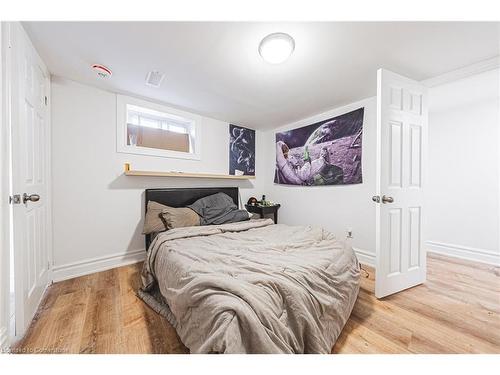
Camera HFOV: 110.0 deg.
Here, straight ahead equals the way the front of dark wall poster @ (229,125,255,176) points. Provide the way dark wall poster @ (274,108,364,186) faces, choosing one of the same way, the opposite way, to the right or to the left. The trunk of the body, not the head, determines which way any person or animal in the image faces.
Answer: to the right

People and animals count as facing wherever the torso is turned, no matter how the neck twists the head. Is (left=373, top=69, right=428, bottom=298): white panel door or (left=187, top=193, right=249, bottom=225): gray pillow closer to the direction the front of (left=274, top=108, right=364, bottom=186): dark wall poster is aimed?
the gray pillow

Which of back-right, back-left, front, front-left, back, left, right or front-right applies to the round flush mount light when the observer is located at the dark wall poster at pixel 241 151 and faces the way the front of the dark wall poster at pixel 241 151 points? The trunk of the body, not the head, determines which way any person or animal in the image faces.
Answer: front-right

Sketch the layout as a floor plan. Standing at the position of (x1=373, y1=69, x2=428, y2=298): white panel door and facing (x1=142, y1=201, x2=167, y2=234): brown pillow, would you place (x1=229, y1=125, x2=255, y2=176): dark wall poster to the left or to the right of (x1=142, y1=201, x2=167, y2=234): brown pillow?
right

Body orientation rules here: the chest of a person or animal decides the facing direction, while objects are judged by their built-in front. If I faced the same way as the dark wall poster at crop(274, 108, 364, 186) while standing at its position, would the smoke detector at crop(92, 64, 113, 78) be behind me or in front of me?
in front

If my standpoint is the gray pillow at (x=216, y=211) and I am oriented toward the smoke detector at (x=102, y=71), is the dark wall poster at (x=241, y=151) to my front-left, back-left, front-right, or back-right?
back-right

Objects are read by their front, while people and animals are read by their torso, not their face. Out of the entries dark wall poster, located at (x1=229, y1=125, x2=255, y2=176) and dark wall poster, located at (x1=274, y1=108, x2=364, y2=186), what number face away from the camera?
0

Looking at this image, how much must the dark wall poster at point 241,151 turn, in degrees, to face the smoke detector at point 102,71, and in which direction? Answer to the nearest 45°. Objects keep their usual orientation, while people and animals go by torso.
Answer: approximately 90° to its right

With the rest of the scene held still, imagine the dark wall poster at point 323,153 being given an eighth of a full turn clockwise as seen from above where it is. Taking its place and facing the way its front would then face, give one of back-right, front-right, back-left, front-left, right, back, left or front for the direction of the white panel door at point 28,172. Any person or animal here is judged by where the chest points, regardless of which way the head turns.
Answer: front-left

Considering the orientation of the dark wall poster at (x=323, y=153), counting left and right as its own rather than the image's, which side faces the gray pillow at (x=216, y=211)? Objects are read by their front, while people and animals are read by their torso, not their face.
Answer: front

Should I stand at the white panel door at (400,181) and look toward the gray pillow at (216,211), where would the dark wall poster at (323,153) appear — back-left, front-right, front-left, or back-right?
front-right

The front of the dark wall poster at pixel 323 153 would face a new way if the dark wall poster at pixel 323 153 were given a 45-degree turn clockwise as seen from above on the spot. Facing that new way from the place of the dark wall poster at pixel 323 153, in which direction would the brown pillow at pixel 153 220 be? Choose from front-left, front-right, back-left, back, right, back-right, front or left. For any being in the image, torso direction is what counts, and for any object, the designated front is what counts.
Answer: front-left

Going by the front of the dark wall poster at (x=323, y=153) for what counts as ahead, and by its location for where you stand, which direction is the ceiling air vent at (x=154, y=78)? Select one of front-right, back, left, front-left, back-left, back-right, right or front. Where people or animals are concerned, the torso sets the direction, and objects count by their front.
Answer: front

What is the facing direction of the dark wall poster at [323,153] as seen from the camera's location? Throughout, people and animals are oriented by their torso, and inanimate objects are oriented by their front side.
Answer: facing the viewer and to the left of the viewer

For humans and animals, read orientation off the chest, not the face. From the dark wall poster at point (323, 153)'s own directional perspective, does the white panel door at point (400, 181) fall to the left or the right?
on its left

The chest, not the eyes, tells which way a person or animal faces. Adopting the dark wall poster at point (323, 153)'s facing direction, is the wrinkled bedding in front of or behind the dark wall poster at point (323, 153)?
in front

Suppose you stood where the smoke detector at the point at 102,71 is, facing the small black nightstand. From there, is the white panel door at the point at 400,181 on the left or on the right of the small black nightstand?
right
